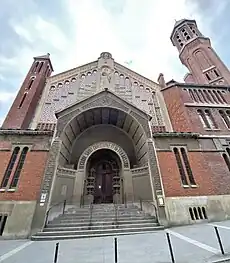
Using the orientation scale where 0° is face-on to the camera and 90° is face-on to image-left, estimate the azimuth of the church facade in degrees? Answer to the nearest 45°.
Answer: approximately 0°

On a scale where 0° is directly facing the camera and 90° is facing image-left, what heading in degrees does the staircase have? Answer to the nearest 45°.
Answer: approximately 0°

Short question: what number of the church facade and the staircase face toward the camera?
2
